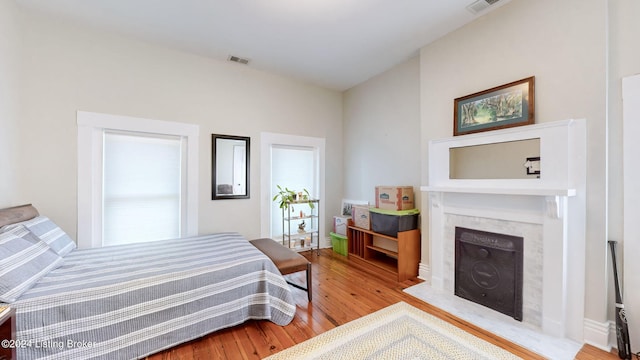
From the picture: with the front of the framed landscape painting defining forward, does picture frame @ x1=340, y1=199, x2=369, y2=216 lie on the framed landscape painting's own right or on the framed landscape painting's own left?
on the framed landscape painting's own right

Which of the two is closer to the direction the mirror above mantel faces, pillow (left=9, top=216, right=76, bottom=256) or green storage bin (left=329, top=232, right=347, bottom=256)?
the pillow

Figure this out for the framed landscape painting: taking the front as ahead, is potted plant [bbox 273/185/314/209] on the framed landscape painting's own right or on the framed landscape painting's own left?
on the framed landscape painting's own right

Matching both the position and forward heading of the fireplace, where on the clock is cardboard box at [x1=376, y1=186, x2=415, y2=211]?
The cardboard box is roughly at 2 o'clock from the fireplace.

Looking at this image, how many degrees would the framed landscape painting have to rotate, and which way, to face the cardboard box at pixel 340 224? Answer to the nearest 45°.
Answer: approximately 45° to its right

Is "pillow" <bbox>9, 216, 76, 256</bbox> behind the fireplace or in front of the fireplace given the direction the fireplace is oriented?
in front

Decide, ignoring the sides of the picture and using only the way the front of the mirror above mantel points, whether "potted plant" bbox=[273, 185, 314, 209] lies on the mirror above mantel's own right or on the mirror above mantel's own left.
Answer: on the mirror above mantel's own right

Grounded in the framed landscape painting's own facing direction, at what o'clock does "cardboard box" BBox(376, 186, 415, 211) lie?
The cardboard box is roughly at 2 o'clock from the framed landscape painting.

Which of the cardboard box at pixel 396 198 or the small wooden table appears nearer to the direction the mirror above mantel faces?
the small wooden table

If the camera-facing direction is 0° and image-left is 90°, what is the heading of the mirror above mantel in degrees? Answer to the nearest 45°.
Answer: approximately 45°

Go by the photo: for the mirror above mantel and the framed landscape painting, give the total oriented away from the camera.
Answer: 0

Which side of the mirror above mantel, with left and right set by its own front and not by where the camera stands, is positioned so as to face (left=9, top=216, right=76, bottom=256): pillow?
front

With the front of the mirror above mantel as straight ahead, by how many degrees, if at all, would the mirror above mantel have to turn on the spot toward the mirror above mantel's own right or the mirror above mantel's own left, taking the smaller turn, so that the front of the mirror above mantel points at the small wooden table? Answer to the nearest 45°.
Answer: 0° — it already faces it

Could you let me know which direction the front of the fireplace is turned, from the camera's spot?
facing the viewer and to the left of the viewer
